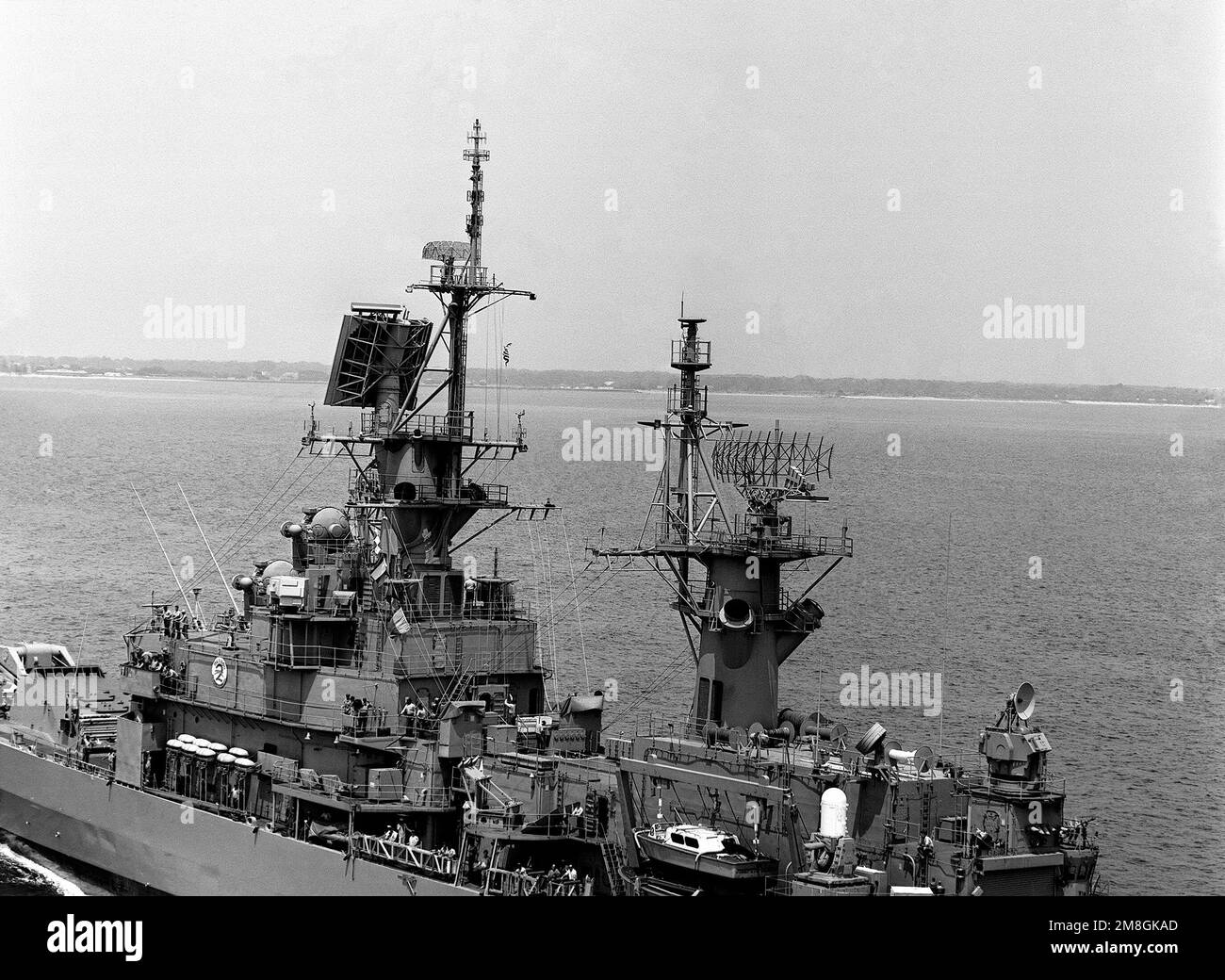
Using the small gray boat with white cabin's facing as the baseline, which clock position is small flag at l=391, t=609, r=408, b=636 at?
The small flag is roughly at 12 o'clock from the small gray boat with white cabin.

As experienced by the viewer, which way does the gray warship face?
facing away from the viewer and to the left of the viewer

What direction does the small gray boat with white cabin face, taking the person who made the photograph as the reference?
facing away from the viewer and to the left of the viewer
